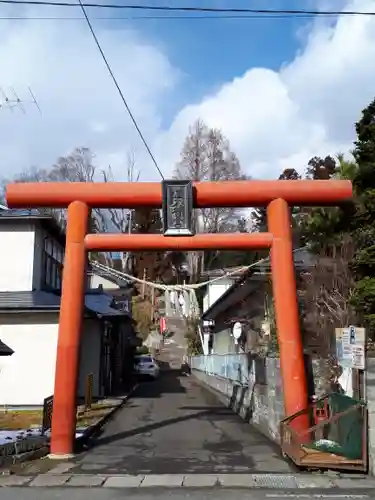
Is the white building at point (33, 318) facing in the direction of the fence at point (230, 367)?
yes

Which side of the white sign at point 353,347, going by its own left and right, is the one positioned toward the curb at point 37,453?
right

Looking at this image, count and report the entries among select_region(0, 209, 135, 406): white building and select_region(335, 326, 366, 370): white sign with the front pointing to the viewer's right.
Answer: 1

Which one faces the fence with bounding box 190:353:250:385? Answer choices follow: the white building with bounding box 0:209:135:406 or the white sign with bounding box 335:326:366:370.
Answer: the white building

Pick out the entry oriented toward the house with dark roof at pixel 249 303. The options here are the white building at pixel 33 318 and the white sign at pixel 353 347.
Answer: the white building

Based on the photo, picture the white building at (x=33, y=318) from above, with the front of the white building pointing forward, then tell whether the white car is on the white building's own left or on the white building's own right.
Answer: on the white building's own left

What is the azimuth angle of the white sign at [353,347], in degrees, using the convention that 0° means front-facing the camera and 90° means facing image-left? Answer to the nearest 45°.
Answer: approximately 0°

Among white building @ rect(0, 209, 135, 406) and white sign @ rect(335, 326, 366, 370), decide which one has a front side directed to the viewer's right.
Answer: the white building

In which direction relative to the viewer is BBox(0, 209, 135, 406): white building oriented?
to the viewer's right
